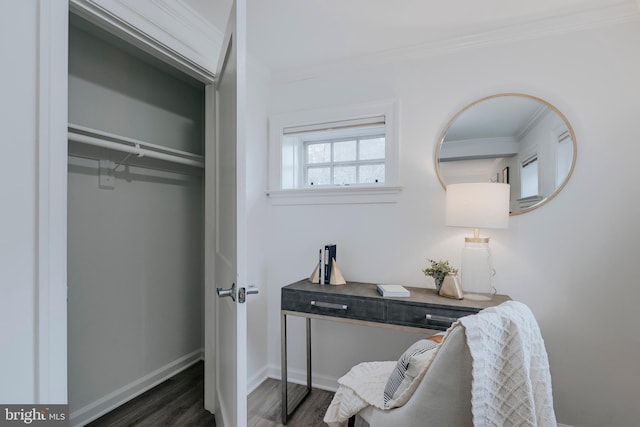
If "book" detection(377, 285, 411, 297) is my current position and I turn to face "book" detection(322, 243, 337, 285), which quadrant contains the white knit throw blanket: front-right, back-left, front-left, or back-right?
back-left

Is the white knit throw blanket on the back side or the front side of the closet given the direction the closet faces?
on the front side

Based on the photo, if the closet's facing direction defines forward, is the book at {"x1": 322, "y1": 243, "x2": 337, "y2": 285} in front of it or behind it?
in front

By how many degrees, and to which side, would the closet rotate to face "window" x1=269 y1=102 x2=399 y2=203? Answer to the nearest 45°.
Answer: approximately 45° to its left

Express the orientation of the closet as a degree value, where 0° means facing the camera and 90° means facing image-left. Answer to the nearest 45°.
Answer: approximately 315°

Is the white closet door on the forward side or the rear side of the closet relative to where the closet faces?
on the forward side
